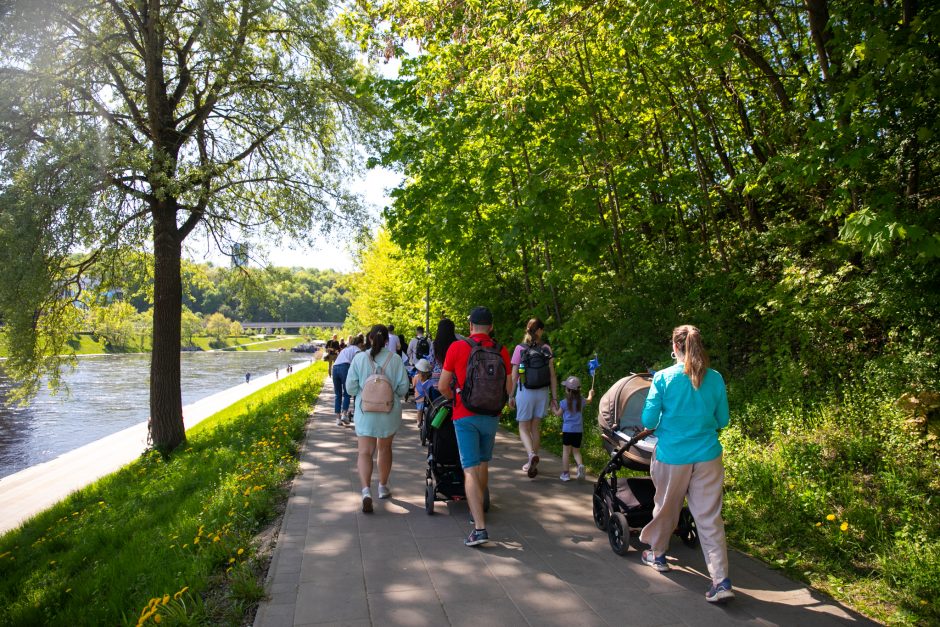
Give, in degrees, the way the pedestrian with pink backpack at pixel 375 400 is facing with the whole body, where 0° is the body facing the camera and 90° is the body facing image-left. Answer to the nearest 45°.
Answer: approximately 180°

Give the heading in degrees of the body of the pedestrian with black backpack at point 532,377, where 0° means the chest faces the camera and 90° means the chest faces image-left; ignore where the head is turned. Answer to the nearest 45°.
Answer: approximately 180°

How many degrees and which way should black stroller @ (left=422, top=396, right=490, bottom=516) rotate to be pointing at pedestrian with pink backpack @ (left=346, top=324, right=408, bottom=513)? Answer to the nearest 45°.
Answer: approximately 90° to its left

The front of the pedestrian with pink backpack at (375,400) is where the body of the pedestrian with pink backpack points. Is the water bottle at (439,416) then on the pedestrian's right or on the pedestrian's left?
on the pedestrian's right

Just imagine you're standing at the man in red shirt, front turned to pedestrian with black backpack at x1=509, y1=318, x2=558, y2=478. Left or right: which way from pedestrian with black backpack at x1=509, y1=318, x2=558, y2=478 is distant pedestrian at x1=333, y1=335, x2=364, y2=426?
left

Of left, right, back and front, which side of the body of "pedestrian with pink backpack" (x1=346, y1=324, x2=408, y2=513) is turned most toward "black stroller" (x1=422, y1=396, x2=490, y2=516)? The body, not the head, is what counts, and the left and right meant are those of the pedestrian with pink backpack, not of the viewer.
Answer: right

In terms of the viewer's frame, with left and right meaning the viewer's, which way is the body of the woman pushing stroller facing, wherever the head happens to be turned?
facing away from the viewer and to the left of the viewer

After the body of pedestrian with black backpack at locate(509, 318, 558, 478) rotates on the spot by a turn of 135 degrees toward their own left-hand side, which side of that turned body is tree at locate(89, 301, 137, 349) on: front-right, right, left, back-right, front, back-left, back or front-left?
right

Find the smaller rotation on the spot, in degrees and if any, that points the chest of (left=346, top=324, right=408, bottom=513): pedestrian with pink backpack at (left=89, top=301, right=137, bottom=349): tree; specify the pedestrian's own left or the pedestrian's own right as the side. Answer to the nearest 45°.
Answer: approximately 45° to the pedestrian's own left

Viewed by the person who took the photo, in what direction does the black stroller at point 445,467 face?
facing away from the viewer

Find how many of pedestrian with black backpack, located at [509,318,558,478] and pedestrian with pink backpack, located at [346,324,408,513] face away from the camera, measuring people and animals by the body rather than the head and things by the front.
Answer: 2

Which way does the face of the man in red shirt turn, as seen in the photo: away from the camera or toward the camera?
away from the camera

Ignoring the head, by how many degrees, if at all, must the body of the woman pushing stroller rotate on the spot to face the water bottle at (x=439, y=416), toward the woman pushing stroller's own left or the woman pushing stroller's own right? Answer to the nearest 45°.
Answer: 0° — they already face it
